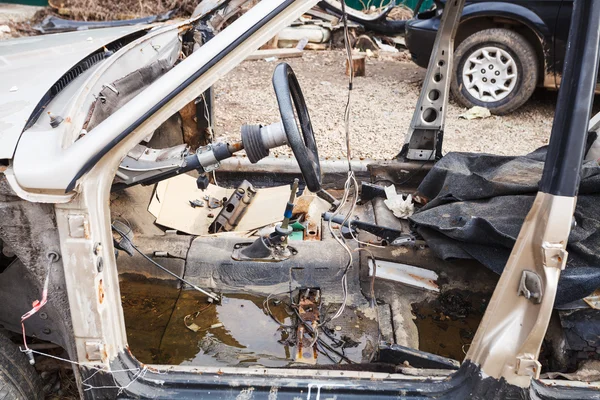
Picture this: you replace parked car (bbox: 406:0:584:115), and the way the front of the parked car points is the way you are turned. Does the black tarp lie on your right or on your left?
on your left

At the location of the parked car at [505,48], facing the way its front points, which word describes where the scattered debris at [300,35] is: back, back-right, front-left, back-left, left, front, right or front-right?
front-right

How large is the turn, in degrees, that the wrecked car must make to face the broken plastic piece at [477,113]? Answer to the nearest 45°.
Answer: approximately 135° to its right

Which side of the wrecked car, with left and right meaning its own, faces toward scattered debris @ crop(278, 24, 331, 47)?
right

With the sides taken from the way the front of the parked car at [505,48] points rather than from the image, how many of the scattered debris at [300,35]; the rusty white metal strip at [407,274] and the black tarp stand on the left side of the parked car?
2

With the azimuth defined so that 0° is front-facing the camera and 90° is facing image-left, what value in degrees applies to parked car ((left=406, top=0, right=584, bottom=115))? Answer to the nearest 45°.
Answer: approximately 90°

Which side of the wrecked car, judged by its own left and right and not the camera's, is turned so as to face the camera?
left

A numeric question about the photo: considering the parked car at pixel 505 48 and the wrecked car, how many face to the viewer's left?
2

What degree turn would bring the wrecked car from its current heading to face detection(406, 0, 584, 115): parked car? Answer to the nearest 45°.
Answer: approximately 135° to its right
